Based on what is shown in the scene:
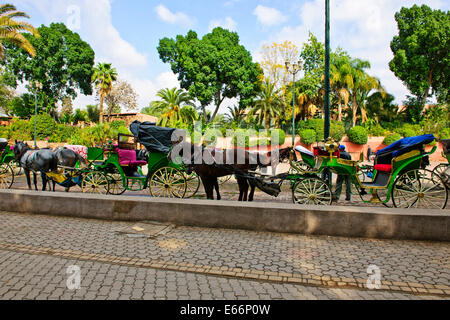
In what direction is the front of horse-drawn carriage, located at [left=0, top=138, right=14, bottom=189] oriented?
to the viewer's left

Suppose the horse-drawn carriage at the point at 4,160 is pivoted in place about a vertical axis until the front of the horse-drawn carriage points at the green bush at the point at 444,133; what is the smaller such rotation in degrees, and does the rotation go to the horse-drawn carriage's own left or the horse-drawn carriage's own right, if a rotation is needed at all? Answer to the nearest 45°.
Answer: approximately 180°

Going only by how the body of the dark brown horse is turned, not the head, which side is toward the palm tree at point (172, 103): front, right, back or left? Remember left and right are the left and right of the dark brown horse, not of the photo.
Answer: right

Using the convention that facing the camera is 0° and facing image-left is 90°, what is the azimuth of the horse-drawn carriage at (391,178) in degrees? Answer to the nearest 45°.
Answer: approximately 90°

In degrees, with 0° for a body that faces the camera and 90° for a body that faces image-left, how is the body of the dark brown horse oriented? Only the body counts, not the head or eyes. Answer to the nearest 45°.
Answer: approximately 90°

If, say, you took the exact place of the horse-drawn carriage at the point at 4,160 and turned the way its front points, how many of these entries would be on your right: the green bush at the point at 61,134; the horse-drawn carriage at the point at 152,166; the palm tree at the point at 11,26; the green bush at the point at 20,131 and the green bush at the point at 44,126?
4

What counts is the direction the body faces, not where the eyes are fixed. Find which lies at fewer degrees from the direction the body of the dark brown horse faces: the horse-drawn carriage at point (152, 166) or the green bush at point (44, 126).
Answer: the horse-drawn carriage

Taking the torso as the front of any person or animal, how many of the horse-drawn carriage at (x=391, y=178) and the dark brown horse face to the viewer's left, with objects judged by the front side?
2

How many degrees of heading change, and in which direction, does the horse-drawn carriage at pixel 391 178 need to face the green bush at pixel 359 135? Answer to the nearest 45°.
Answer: approximately 90° to its right

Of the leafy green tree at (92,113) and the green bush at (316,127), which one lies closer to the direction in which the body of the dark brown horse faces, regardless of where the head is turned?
the leafy green tree
